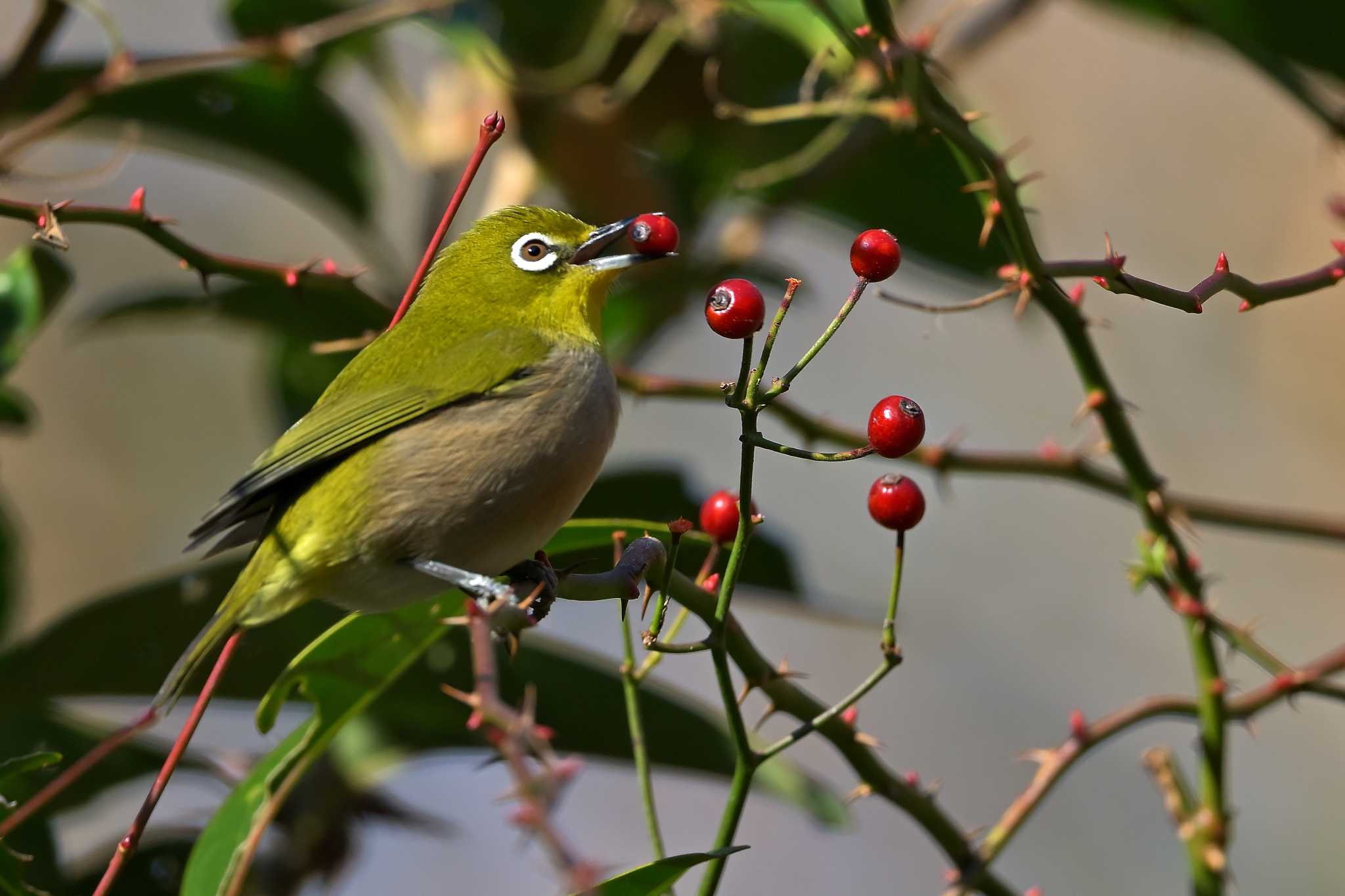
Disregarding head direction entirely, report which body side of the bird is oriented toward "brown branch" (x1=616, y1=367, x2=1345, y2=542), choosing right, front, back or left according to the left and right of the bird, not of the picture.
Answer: front

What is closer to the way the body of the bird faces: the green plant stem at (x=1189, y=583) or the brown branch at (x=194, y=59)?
the green plant stem

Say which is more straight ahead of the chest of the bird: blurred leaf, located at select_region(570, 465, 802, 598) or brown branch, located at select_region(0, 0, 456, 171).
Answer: the blurred leaf

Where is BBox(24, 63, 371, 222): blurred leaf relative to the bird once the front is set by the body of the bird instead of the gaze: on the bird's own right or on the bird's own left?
on the bird's own left

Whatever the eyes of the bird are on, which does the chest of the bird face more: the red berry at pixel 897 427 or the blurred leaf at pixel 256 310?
the red berry

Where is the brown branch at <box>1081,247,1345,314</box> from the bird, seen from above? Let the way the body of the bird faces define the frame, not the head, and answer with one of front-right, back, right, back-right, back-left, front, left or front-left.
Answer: front-right

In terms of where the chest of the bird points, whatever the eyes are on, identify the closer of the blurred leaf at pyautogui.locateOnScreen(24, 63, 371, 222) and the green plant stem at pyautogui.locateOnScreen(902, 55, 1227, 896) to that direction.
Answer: the green plant stem

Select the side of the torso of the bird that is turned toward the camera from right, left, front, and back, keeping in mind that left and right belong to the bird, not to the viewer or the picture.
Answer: right
